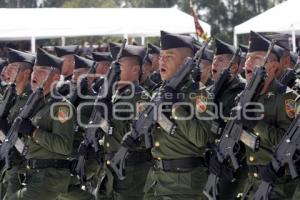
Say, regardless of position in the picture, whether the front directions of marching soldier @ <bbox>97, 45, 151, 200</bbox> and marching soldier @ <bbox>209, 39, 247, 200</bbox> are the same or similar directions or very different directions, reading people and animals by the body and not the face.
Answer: same or similar directions

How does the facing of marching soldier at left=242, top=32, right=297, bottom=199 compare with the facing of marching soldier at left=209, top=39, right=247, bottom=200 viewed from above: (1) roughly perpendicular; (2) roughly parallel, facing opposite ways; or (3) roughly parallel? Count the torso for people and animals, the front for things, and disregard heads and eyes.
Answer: roughly parallel

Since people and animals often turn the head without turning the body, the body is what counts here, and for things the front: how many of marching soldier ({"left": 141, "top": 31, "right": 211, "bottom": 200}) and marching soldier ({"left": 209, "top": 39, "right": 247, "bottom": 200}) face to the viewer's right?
0

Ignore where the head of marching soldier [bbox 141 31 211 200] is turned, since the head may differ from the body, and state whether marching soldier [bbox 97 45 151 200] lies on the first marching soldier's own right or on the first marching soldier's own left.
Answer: on the first marching soldier's own right

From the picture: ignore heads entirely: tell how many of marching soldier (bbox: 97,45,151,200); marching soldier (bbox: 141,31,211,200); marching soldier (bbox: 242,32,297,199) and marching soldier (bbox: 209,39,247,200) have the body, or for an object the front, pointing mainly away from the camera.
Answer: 0

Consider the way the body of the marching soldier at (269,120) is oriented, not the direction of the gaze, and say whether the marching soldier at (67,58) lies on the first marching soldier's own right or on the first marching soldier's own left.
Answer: on the first marching soldier's own right

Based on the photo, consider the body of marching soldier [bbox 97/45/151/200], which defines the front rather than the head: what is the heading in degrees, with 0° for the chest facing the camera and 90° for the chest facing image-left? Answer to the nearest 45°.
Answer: approximately 45°

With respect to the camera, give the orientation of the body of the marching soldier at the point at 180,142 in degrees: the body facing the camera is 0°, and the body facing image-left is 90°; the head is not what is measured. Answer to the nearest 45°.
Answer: approximately 45°

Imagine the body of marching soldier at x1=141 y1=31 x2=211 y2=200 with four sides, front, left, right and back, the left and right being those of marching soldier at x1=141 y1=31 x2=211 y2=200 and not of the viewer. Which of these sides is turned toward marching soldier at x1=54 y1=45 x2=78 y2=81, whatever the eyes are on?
right

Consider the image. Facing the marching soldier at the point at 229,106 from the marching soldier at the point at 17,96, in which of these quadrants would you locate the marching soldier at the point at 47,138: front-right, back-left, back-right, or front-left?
front-right

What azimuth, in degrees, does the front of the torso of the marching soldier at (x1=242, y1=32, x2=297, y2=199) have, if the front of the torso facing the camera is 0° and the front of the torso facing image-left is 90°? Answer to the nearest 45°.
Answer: approximately 45°

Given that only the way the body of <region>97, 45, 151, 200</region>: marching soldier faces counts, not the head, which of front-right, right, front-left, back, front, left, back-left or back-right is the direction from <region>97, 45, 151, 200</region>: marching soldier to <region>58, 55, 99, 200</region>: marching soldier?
right

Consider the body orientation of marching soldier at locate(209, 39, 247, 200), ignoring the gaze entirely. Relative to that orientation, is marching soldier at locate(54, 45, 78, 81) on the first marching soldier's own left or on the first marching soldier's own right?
on the first marching soldier's own right

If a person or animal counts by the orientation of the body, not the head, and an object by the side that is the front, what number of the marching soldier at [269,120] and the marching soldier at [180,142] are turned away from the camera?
0

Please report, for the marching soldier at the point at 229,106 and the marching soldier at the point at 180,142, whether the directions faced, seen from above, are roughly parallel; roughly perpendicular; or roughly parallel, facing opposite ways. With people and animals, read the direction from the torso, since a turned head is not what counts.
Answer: roughly parallel
